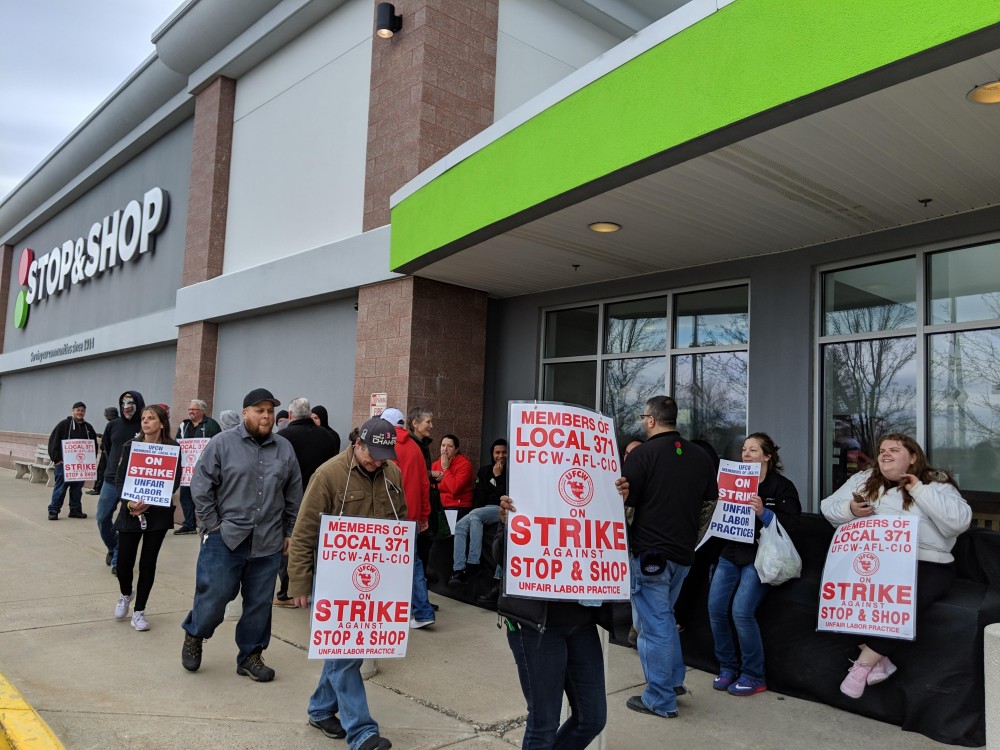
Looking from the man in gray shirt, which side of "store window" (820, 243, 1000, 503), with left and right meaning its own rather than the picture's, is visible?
front

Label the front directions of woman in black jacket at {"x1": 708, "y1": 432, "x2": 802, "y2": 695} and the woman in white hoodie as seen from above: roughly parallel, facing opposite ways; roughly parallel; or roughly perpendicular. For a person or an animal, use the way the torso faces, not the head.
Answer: roughly parallel

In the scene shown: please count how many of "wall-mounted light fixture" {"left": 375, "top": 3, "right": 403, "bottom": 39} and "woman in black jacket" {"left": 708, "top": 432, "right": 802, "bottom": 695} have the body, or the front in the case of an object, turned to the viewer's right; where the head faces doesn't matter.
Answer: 0

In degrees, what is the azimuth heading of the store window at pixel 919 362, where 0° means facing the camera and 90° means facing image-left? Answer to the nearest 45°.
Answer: approximately 45°

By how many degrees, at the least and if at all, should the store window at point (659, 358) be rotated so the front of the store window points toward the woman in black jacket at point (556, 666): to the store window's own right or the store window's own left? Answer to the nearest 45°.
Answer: approximately 45° to the store window's own left

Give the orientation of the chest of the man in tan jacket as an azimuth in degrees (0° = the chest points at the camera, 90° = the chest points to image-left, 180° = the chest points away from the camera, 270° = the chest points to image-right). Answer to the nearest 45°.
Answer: approximately 315°

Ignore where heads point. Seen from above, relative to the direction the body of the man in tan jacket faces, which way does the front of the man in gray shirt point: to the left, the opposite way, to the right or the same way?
the same way

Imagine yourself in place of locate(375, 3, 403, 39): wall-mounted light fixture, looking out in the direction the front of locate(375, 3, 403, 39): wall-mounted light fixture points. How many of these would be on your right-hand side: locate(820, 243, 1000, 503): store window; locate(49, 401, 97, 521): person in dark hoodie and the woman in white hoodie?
1

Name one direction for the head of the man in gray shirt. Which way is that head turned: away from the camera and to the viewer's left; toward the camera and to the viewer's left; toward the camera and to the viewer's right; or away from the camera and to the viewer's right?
toward the camera and to the viewer's right

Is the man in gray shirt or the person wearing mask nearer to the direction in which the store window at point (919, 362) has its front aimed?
the man in gray shirt

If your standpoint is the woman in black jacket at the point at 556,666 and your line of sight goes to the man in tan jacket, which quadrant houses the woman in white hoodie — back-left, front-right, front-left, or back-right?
back-right

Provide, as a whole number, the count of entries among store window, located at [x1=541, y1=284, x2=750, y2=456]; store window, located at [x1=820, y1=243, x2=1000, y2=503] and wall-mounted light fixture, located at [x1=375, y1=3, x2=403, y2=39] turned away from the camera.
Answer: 0
